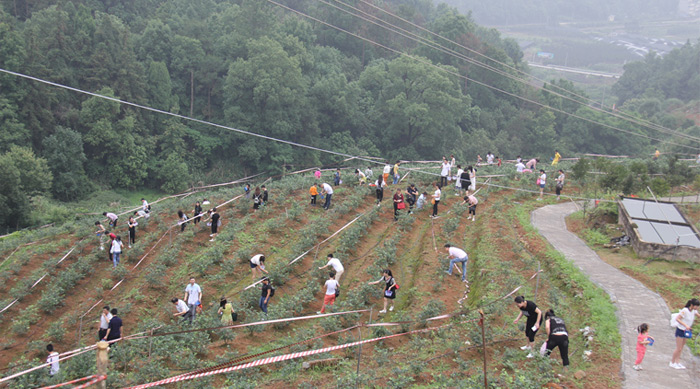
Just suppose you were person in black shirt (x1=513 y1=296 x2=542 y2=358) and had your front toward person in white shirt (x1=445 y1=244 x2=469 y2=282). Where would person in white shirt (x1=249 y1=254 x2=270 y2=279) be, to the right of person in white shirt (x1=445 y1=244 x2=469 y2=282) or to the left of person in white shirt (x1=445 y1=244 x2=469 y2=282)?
left

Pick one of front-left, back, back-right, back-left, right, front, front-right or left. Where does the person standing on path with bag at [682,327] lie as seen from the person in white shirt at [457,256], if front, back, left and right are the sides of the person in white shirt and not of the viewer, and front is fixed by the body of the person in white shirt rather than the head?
back-left

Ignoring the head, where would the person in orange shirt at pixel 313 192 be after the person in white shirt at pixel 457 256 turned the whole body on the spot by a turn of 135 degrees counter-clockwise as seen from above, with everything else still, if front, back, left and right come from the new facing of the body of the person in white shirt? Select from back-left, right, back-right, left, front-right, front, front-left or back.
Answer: back

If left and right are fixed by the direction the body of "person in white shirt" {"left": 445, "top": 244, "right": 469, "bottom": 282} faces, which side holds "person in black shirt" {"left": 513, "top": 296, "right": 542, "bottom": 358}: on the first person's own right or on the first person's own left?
on the first person's own left

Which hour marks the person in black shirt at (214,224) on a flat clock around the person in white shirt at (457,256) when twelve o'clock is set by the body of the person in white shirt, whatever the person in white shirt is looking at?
The person in black shirt is roughly at 1 o'clock from the person in white shirt.

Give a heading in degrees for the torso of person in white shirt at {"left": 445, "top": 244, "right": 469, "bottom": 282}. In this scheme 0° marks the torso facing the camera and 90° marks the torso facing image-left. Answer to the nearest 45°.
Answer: approximately 90°

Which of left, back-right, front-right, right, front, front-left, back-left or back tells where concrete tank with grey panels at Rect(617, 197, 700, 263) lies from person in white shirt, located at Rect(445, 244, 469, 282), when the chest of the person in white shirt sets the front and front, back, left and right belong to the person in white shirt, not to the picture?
back-right

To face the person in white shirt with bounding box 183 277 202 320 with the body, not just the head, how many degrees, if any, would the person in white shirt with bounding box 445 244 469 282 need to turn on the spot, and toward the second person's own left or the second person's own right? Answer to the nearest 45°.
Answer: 0° — they already face them

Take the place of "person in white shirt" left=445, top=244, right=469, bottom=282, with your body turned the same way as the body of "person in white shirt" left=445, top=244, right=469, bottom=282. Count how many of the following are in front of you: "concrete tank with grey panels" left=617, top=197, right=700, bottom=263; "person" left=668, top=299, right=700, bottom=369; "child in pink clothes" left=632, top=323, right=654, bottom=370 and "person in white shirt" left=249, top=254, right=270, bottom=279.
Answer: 1

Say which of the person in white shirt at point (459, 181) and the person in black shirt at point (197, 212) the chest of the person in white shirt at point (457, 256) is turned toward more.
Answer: the person in black shirt

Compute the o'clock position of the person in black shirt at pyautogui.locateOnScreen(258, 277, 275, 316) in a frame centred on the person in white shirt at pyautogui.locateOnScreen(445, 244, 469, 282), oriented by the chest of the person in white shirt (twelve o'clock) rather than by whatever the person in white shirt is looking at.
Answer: The person in black shirt is roughly at 11 o'clock from the person in white shirt.

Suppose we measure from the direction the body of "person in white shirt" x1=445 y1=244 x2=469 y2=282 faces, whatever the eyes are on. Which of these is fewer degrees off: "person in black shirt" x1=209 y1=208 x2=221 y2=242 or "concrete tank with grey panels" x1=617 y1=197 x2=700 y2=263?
the person in black shirt

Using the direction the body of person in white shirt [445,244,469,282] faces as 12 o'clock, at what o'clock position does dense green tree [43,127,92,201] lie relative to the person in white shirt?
The dense green tree is roughly at 1 o'clock from the person in white shirt.

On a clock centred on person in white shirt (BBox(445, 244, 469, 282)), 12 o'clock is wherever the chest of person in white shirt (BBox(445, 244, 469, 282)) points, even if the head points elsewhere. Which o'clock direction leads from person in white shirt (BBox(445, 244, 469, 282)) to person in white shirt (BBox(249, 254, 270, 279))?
person in white shirt (BBox(249, 254, 270, 279)) is roughly at 12 o'clock from person in white shirt (BBox(445, 244, 469, 282)).

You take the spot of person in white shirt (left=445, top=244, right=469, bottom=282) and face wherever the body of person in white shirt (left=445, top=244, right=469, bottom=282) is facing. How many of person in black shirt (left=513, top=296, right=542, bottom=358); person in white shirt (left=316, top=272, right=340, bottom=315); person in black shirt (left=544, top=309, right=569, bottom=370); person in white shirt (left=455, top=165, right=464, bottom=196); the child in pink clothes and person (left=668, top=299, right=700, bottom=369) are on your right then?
1
